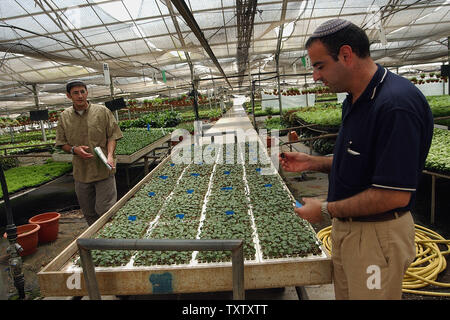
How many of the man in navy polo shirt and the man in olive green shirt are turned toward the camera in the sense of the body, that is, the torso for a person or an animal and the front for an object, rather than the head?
1

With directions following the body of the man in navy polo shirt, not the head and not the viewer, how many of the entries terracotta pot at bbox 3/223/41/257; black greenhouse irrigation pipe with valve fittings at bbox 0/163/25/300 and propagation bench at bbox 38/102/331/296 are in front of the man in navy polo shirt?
3

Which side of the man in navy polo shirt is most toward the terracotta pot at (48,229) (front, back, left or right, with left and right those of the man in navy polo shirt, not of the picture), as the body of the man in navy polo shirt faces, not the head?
front

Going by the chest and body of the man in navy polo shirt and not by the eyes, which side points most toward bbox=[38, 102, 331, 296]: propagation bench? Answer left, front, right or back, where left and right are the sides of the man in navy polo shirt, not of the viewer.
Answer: front

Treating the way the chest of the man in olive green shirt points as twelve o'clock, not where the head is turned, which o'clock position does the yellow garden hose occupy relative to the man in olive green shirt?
The yellow garden hose is roughly at 10 o'clock from the man in olive green shirt.

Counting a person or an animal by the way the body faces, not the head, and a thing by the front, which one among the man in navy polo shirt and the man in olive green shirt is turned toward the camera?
the man in olive green shirt

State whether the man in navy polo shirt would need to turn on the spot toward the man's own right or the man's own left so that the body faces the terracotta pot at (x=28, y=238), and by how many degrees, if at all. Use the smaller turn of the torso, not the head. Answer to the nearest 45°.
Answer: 0° — they already face it

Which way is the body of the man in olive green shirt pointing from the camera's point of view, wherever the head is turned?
toward the camera

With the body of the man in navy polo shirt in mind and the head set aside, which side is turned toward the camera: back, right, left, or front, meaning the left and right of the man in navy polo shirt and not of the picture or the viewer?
left

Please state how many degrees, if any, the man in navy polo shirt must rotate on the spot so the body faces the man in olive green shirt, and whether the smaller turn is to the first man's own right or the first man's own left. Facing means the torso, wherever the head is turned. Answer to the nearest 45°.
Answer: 0° — they already face them

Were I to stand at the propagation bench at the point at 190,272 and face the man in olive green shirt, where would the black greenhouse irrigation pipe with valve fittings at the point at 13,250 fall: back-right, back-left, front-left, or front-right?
front-left
